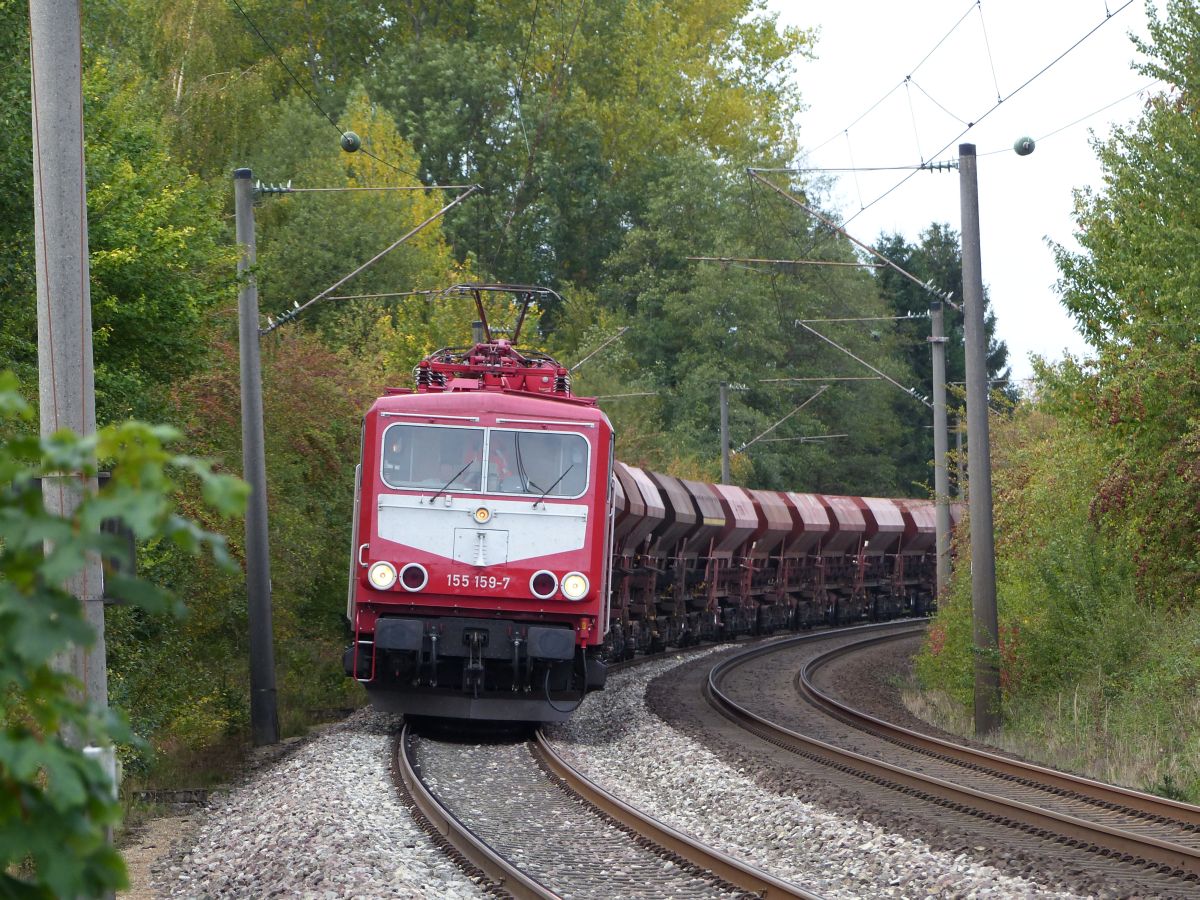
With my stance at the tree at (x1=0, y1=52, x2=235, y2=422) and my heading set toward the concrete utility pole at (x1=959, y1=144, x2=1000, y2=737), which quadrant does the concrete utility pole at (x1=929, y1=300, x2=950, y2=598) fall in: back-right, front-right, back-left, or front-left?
front-left

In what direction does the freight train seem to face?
toward the camera

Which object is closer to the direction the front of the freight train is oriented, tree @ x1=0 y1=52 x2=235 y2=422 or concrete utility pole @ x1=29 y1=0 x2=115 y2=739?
the concrete utility pole

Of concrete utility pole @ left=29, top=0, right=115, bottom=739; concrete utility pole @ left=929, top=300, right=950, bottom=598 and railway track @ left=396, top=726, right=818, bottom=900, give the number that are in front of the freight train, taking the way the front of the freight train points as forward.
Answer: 2

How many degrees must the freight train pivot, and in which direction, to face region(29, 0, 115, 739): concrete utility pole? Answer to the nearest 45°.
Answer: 0° — it already faces it

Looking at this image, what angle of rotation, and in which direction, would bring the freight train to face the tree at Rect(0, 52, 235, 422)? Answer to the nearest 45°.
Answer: approximately 90° to its right

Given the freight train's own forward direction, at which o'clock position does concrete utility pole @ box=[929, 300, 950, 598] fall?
The concrete utility pole is roughly at 7 o'clock from the freight train.

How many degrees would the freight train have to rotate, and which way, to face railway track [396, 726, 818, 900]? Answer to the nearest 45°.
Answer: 0° — it already faces it

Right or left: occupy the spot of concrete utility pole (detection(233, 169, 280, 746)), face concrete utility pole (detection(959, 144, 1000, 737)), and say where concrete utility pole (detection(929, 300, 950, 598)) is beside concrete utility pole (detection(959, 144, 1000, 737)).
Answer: left

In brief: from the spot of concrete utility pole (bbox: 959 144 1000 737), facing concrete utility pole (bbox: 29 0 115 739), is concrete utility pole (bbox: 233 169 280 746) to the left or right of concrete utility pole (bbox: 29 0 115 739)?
right

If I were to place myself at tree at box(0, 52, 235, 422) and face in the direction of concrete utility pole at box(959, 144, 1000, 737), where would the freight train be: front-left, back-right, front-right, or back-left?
front-left
